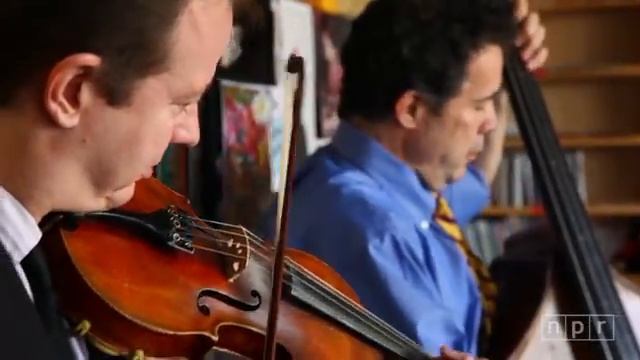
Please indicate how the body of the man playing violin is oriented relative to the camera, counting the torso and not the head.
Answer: to the viewer's right

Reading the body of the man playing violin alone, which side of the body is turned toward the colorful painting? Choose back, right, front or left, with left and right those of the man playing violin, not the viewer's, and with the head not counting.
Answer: left

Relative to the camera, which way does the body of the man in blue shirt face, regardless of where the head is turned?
to the viewer's right

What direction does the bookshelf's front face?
toward the camera

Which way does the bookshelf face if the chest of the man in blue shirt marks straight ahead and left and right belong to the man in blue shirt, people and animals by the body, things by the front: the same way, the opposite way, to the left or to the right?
to the right

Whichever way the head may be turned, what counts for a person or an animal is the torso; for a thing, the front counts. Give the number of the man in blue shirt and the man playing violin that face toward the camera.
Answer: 0

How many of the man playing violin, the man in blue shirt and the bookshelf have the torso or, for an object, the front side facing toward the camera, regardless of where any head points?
1

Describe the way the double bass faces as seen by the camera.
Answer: facing the viewer and to the right of the viewer

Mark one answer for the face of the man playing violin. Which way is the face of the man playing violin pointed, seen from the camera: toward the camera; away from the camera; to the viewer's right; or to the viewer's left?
to the viewer's right

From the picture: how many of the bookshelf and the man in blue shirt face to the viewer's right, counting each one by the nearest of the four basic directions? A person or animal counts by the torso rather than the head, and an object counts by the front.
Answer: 1
